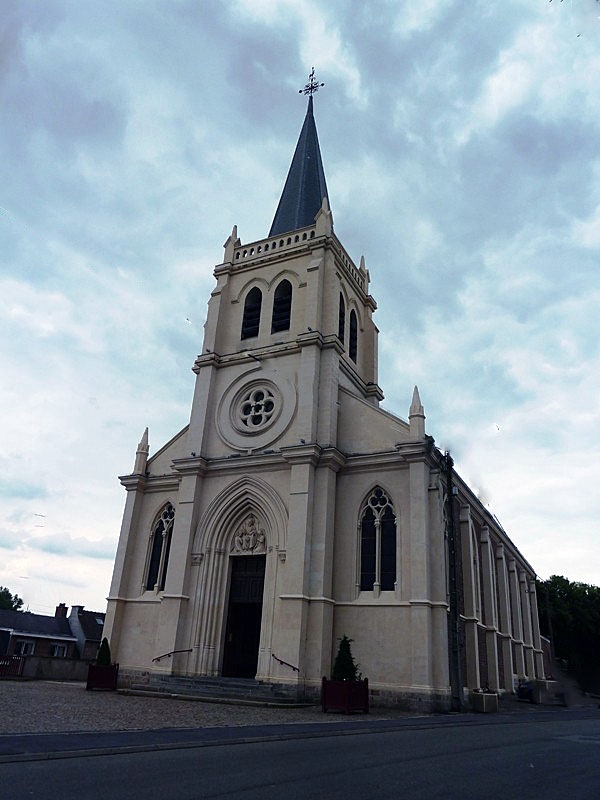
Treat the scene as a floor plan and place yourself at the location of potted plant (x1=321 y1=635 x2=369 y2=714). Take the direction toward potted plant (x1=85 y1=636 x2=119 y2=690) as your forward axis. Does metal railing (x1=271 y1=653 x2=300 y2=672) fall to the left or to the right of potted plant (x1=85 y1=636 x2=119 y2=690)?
right

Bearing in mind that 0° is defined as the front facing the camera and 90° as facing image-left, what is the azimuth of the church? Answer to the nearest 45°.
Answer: approximately 45°

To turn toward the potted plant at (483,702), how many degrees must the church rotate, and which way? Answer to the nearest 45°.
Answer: approximately 135° to its left

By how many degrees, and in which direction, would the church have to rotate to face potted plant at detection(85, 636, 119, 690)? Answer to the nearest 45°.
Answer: approximately 45° to its right
